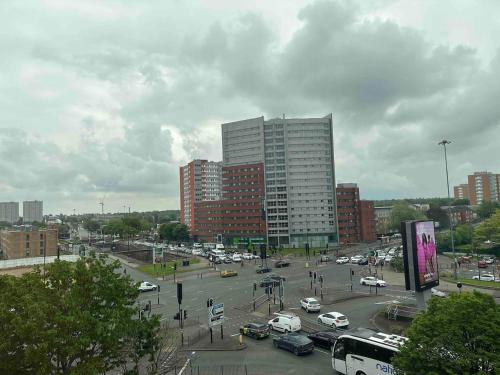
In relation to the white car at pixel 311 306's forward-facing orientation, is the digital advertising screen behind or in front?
behind

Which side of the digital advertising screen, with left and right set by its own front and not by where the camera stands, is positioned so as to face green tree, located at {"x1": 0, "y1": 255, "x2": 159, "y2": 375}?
right
